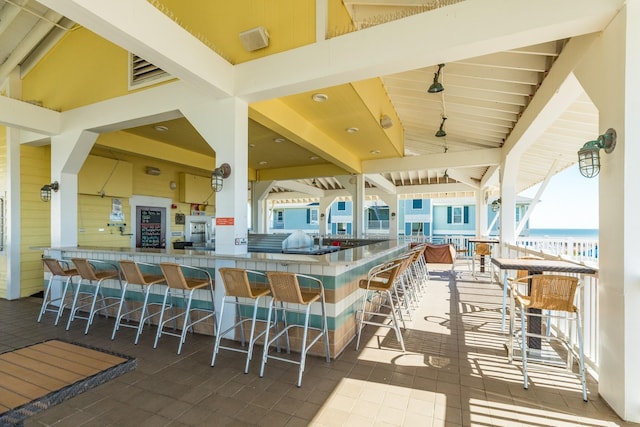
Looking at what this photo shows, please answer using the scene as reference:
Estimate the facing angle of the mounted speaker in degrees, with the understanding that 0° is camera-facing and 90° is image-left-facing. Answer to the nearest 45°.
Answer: approximately 45°

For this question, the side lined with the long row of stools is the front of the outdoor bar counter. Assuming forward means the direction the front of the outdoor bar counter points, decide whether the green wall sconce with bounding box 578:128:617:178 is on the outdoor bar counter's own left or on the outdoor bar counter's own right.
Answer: on the outdoor bar counter's own left

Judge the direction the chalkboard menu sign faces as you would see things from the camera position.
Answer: facing the viewer

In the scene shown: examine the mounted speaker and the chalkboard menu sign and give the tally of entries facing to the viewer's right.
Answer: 0

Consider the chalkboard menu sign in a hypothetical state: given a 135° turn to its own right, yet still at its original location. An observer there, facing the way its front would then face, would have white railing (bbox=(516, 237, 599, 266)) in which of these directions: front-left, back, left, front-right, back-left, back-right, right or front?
back

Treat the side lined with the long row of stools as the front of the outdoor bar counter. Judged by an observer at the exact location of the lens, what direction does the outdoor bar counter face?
facing the viewer and to the left of the viewer

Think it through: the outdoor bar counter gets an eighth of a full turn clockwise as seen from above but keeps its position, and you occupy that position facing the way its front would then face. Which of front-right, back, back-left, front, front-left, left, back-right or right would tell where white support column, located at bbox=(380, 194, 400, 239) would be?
back-right

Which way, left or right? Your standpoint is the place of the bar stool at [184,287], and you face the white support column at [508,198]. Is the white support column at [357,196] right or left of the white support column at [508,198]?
left

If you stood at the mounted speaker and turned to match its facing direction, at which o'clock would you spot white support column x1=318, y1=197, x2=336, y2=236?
The white support column is roughly at 5 o'clock from the mounted speaker.

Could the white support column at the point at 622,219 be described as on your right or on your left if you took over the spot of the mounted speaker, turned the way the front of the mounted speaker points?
on your left

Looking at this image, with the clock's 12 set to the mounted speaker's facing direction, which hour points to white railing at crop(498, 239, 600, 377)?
The white railing is roughly at 8 o'clock from the mounted speaker.

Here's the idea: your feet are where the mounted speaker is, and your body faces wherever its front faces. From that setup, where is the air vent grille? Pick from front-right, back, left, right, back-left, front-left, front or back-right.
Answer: right

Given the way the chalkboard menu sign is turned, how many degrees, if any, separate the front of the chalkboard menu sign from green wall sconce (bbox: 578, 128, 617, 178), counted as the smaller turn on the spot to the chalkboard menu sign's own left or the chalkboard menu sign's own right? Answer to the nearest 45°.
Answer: approximately 45° to the chalkboard menu sign's own left

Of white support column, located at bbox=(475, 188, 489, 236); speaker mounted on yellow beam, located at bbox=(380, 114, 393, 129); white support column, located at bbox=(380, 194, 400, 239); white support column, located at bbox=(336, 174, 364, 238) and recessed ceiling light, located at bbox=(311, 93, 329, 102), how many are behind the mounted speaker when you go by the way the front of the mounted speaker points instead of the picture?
5
